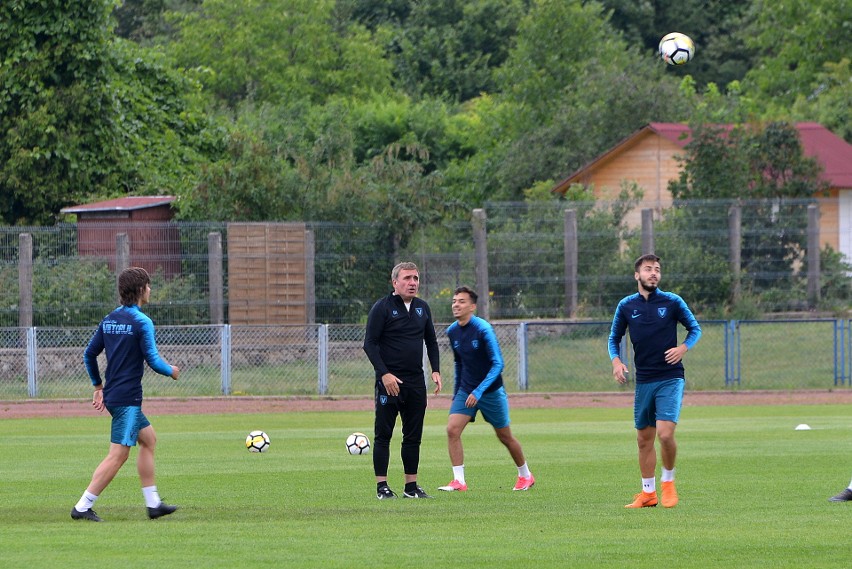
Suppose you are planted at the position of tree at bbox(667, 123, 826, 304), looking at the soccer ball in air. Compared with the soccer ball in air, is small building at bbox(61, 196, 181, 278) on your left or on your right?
right

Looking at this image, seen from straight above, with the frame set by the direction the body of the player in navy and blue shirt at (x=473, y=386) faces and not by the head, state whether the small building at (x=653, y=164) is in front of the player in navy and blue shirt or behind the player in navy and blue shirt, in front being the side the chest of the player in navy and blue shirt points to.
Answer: behind

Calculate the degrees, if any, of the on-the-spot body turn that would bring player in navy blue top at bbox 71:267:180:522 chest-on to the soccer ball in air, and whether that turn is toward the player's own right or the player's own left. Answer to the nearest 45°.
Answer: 0° — they already face it

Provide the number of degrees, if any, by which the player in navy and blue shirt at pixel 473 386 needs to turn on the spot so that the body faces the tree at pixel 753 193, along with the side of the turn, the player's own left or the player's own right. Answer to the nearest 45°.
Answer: approximately 135° to the player's own right

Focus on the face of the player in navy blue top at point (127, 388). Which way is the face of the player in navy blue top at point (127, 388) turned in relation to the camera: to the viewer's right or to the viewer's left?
to the viewer's right

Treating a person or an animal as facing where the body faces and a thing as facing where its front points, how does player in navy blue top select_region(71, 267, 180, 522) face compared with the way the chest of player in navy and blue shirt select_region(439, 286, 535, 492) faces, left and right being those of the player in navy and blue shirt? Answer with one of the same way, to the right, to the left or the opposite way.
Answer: the opposite way

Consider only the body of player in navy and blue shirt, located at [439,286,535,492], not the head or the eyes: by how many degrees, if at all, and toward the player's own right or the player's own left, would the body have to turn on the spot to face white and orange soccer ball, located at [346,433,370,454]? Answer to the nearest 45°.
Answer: approximately 90° to the player's own right

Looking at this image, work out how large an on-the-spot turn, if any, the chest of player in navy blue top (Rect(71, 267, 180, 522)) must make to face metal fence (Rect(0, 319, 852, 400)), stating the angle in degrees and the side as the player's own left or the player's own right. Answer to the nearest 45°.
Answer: approximately 45° to the player's own left

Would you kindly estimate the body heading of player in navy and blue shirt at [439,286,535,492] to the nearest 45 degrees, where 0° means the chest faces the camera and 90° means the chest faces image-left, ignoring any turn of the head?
approximately 45°

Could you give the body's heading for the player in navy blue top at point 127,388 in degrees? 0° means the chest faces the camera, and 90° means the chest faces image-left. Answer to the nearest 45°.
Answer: approximately 225°

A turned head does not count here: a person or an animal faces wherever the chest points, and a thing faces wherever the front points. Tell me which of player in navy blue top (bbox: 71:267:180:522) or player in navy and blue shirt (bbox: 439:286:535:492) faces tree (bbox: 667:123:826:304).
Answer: the player in navy blue top
